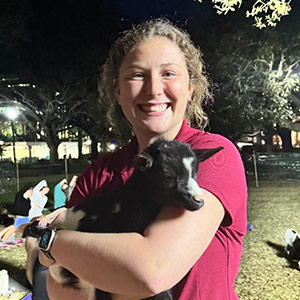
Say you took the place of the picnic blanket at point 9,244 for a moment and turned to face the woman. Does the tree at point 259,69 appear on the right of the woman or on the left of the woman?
left

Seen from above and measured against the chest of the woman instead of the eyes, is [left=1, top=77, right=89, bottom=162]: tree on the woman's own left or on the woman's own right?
on the woman's own right

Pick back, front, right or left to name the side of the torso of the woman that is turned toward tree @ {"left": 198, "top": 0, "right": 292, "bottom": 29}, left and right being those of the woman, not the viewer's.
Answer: back

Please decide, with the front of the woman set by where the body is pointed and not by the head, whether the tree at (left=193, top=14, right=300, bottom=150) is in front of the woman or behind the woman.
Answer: behind

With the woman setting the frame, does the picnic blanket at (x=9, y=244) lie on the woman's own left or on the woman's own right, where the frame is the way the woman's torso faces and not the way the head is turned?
on the woman's own right

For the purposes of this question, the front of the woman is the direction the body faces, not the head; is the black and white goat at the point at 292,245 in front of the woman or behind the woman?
behind

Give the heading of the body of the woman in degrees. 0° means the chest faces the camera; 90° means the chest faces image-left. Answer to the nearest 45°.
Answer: approximately 45°

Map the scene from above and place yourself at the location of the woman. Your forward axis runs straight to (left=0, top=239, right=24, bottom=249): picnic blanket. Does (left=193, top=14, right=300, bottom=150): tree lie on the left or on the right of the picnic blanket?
right
